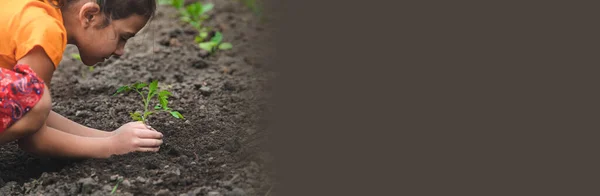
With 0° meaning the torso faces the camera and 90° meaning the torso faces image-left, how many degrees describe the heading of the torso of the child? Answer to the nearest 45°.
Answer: approximately 270°

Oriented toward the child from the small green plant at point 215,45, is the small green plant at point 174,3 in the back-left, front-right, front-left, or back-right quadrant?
back-right

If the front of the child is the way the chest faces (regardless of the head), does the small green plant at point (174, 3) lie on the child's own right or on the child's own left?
on the child's own left

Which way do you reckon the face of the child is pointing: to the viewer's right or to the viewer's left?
to the viewer's right

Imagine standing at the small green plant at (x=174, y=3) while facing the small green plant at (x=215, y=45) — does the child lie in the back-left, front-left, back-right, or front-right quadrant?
front-right

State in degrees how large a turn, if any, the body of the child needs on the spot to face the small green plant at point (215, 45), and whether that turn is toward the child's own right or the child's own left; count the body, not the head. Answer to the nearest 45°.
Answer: approximately 45° to the child's own left

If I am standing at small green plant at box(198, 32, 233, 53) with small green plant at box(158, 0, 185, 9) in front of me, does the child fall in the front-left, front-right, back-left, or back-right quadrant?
back-left
